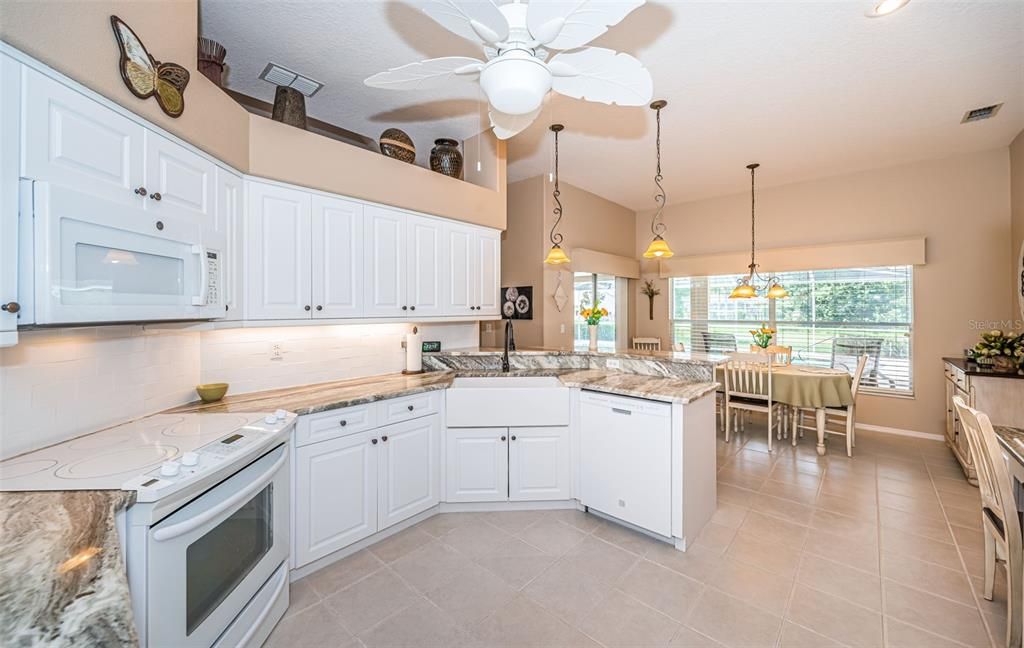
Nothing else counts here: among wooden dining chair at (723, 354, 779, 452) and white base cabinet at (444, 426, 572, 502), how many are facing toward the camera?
1

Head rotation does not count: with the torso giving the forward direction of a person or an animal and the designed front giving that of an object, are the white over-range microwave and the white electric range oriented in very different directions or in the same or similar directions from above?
same or similar directions

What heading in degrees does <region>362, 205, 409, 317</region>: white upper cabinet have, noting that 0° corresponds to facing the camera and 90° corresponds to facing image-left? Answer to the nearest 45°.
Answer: approximately 315°

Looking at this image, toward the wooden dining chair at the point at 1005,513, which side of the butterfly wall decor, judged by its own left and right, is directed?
front

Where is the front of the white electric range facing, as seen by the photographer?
facing the viewer and to the right of the viewer

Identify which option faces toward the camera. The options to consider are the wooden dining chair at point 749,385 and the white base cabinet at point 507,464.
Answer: the white base cabinet

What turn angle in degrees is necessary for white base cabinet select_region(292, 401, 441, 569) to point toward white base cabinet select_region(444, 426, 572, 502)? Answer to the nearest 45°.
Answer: approximately 45° to its left

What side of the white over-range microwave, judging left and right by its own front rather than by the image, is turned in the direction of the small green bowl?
left

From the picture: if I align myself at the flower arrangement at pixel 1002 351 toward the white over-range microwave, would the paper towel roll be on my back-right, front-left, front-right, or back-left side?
front-right

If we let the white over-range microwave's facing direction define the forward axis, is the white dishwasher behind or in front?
in front

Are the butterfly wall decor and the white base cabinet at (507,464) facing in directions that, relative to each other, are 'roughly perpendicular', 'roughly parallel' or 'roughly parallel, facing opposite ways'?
roughly perpendicular

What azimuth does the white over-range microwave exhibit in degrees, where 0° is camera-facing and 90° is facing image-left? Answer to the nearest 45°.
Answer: approximately 315°

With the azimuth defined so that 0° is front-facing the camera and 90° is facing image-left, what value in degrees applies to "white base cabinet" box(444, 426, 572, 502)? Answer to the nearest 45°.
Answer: approximately 0°
